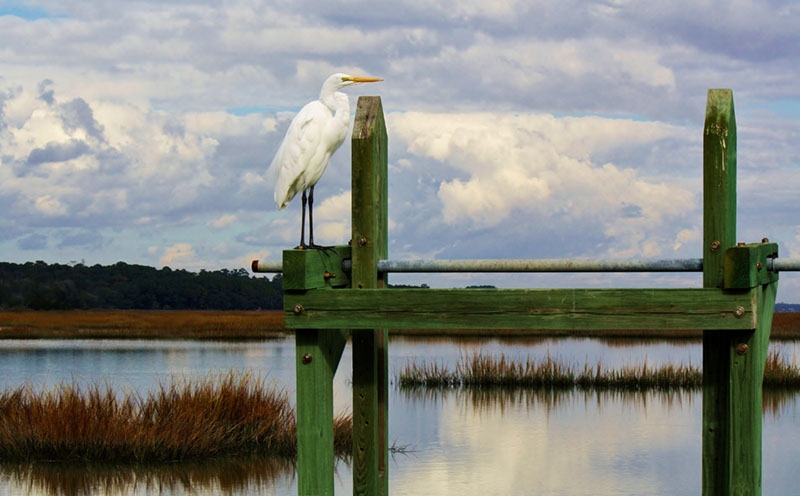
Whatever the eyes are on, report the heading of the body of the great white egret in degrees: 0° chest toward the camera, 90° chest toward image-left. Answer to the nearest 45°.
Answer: approximately 270°
